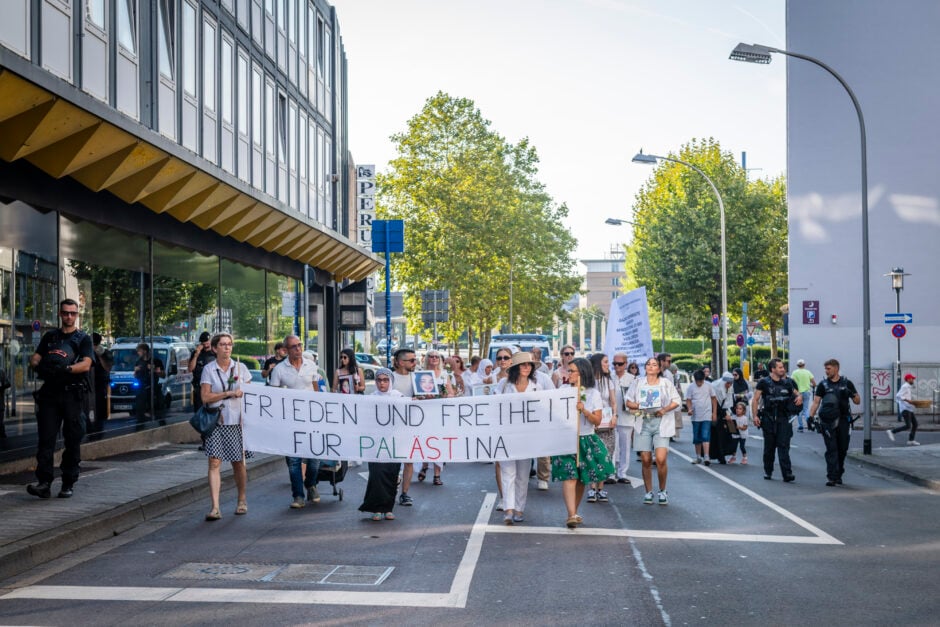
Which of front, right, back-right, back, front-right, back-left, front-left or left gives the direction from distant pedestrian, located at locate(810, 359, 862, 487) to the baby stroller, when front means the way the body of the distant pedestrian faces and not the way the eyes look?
front-right

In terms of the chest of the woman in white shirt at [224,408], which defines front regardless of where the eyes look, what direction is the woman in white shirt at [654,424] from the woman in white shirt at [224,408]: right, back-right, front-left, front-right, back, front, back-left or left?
front-left

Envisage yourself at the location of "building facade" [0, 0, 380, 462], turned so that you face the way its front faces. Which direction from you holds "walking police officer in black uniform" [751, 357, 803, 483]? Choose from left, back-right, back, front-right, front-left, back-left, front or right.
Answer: front

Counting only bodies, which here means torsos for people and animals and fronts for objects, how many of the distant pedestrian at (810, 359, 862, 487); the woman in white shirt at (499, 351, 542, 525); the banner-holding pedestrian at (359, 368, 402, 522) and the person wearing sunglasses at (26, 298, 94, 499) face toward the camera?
4

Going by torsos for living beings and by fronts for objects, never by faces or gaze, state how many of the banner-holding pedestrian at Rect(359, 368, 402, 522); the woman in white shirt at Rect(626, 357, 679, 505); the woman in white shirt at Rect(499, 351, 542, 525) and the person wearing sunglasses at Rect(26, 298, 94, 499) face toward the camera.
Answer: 4

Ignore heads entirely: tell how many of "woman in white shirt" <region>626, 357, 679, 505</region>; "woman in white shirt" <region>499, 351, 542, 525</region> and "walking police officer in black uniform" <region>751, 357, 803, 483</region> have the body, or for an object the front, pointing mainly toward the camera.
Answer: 3

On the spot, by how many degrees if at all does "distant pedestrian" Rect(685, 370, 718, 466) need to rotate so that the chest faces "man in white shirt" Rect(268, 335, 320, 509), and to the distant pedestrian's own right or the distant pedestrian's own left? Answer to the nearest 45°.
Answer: approximately 45° to the distant pedestrian's own right

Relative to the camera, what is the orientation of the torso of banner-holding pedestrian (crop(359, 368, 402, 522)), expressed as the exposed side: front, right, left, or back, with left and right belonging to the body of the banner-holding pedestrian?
front

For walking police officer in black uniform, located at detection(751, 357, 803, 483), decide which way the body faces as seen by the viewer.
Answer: toward the camera
